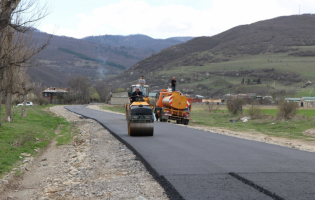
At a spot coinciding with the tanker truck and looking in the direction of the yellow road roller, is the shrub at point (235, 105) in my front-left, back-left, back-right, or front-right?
back-left

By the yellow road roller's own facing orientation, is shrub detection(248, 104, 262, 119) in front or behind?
behind

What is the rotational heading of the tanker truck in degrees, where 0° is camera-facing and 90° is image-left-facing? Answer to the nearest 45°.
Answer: approximately 135°

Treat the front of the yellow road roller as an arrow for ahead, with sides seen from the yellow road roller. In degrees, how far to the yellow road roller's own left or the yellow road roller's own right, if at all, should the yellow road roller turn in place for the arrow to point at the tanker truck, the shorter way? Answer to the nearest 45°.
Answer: approximately 180°

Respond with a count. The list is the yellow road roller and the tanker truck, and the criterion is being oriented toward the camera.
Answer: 1

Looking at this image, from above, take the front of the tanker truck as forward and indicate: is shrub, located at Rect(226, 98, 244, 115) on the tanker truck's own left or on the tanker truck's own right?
on the tanker truck's own right

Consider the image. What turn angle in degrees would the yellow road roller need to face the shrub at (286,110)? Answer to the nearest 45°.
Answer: approximately 135° to its left

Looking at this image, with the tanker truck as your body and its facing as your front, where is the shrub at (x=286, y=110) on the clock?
The shrub is roughly at 4 o'clock from the tanker truck.

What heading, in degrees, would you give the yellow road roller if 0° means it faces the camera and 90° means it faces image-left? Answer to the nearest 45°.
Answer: approximately 0°
